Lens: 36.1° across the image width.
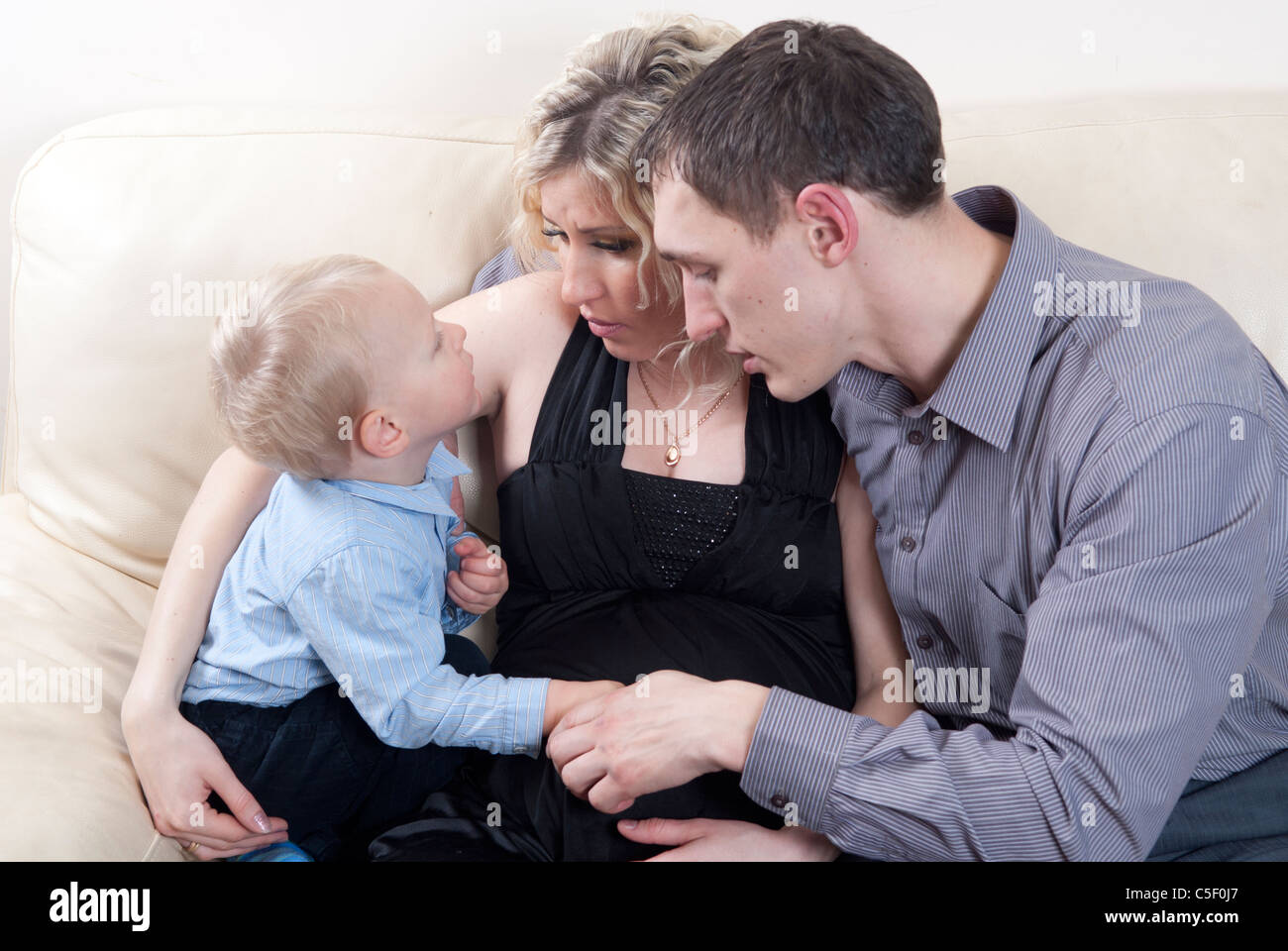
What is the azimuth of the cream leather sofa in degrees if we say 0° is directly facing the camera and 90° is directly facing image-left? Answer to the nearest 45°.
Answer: approximately 0°

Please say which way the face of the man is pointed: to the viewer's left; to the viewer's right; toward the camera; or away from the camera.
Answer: to the viewer's left
